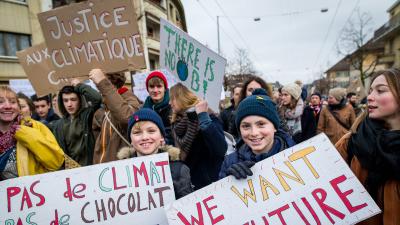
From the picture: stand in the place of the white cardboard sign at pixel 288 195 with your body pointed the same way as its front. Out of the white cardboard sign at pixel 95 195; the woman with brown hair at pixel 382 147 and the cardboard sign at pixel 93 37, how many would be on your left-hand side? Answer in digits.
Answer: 1

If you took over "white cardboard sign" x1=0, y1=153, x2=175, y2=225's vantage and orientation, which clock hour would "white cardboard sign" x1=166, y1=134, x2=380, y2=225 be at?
"white cardboard sign" x1=166, y1=134, x2=380, y2=225 is roughly at 10 o'clock from "white cardboard sign" x1=0, y1=153, x2=175, y2=225.

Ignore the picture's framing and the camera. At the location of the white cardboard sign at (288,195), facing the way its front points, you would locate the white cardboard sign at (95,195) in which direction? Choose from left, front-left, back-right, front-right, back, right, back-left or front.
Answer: right

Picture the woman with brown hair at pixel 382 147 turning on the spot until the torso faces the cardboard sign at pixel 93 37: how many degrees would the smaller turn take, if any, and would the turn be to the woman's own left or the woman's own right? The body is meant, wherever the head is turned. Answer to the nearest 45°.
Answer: approximately 45° to the woman's own right

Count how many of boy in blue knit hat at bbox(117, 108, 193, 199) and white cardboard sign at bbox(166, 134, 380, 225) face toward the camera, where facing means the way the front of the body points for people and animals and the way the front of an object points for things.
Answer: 2

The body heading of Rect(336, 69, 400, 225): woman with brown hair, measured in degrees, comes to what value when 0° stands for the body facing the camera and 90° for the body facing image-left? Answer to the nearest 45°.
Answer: approximately 45°

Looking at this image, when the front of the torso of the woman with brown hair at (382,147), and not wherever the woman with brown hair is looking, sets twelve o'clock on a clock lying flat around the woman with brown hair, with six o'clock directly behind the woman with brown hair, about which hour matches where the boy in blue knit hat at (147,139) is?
The boy in blue knit hat is roughly at 1 o'clock from the woman with brown hair.

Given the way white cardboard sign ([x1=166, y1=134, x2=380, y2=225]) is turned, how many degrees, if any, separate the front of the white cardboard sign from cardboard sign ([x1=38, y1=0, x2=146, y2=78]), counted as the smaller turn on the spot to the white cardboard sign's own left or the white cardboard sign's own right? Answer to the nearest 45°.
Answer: approximately 135° to the white cardboard sign's own right

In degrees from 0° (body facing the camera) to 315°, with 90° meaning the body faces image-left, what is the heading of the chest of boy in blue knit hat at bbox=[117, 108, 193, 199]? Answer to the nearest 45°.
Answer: approximately 0°

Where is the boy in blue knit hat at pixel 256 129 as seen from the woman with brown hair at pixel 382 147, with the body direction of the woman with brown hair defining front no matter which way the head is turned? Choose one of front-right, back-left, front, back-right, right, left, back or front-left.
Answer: front-right
